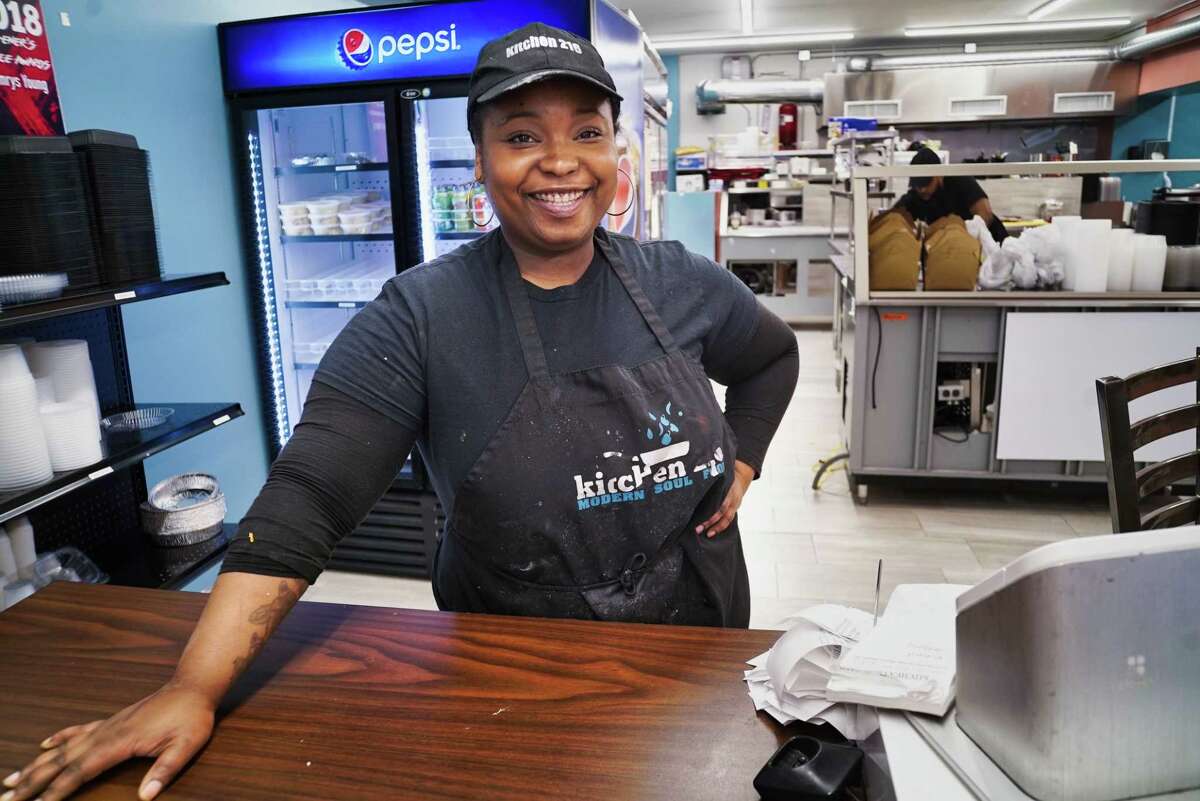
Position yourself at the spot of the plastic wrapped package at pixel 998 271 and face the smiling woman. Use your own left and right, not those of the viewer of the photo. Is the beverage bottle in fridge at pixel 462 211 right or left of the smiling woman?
right

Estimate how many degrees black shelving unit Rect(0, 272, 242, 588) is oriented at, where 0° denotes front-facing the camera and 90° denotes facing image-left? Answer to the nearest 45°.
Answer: approximately 315°

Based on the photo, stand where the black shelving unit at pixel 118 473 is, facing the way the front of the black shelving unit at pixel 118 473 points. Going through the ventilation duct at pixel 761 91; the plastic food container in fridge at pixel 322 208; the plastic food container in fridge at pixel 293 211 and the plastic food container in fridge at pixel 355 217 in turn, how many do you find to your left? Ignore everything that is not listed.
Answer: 4

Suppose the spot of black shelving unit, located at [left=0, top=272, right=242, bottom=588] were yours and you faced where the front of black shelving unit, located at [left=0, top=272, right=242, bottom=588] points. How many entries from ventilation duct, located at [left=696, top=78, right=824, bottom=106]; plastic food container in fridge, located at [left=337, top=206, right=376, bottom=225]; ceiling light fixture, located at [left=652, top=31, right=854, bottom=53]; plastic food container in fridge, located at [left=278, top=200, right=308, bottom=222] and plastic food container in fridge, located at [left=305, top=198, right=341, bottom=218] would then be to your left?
5

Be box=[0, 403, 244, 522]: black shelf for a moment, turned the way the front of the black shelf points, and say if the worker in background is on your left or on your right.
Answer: on your left

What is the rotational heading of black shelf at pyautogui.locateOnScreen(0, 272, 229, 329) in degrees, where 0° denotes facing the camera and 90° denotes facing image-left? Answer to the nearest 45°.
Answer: approximately 315°

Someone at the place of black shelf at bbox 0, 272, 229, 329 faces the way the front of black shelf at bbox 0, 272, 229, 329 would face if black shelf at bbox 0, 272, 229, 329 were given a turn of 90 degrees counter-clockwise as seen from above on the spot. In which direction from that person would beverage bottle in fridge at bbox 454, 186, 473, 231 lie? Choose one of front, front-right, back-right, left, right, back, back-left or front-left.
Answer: front
